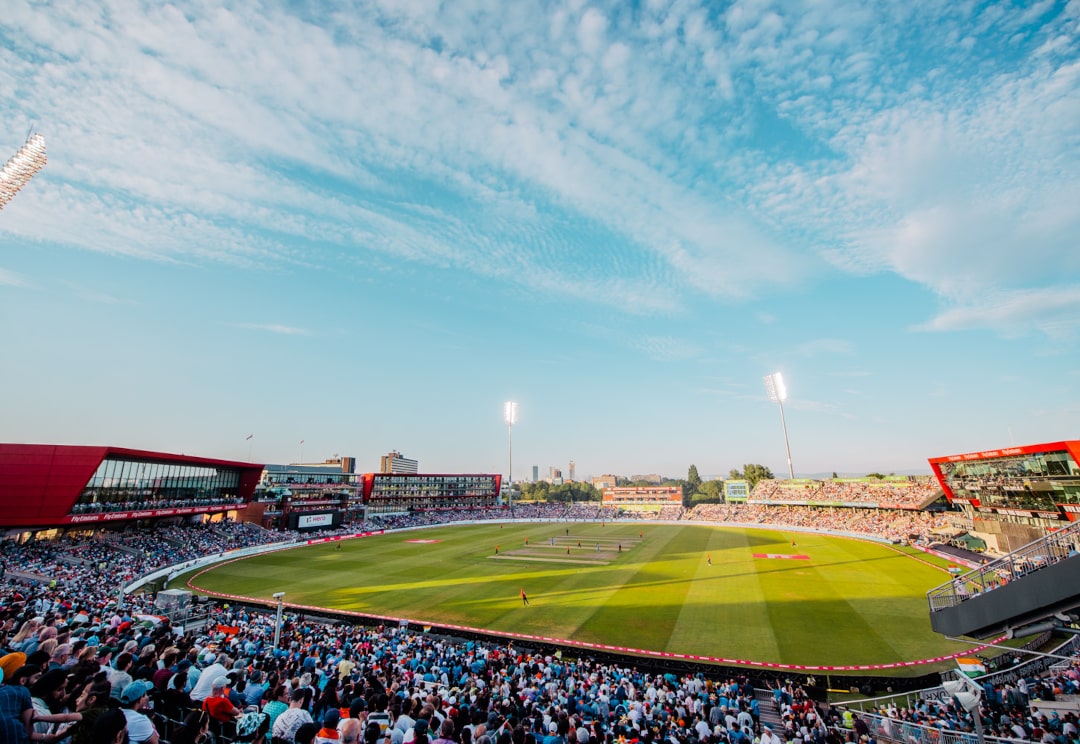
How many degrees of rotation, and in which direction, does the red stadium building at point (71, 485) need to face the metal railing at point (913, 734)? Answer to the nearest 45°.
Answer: approximately 45° to its right

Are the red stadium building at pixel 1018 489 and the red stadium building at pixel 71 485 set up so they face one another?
yes

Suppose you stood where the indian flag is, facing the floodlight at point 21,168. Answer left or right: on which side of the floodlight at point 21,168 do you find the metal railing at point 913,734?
left

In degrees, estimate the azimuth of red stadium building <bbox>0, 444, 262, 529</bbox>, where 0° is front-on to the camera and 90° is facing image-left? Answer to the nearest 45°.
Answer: approximately 315°

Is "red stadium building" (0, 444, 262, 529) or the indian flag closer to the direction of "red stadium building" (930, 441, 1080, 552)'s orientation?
the red stadium building

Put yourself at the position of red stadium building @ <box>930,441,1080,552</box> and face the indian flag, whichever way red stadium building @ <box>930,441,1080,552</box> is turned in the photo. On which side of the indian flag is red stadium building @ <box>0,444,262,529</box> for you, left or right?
right

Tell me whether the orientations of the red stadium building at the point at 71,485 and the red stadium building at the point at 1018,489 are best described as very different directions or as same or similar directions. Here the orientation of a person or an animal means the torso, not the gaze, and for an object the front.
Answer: very different directions

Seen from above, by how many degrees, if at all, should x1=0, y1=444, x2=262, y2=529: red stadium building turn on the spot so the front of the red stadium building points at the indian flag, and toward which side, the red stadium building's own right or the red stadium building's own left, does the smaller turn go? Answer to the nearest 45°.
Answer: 0° — it already faces it

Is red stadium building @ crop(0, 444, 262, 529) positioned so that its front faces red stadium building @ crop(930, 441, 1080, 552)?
yes
